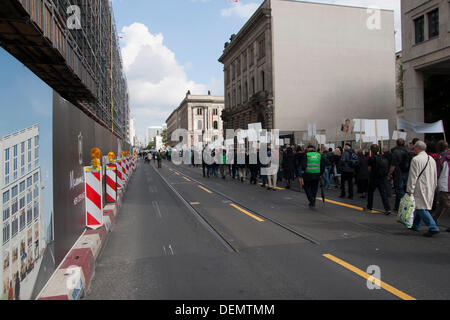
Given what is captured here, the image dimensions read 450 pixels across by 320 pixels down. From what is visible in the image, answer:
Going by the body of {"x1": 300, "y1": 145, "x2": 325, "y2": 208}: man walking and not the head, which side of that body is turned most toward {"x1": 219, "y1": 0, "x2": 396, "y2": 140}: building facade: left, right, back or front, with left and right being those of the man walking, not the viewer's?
front

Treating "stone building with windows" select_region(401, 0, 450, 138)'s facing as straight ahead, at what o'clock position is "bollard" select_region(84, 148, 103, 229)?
The bollard is roughly at 11 o'clock from the stone building with windows.

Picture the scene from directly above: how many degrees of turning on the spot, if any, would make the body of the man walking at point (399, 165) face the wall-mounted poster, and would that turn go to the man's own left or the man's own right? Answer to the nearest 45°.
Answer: approximately 135° to the man's own left

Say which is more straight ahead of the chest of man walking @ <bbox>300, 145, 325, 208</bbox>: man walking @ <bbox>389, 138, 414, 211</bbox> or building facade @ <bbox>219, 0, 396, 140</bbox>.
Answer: the building facade

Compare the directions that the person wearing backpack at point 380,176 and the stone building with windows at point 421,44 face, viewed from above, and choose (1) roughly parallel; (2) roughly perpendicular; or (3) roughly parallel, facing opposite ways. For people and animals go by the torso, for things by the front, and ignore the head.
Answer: roughly perpendicular

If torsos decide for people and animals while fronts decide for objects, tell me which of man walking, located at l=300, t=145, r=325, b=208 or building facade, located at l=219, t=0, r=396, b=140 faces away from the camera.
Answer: the man walking

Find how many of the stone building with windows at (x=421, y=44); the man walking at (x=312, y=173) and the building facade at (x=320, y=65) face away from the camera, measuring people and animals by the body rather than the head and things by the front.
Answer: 1

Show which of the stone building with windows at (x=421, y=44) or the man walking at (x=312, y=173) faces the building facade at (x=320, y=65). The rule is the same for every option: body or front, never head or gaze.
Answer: the man walking

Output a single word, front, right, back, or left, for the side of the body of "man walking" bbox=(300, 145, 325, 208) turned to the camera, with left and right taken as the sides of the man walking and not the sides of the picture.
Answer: back

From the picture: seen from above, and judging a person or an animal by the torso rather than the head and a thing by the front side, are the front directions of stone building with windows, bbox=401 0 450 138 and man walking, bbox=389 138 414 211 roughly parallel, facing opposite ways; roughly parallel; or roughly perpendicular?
roughly perpendicular

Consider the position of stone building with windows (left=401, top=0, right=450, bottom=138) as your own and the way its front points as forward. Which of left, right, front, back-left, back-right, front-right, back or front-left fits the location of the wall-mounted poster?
front-left

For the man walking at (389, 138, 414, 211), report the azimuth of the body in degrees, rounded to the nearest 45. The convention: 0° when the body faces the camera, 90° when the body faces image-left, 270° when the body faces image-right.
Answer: approximately 135°

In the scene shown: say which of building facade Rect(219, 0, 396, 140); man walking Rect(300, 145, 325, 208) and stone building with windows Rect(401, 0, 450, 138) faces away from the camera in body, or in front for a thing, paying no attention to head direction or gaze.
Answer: the man walking

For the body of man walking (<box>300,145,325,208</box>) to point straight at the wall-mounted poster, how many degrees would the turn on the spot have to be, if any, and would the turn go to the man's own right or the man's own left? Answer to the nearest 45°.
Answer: approximately 180°

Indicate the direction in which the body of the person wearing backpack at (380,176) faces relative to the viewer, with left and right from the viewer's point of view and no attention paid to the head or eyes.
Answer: facing away from the viewer and to the left of the viewer

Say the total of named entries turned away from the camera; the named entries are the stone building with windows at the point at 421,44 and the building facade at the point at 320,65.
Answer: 0
